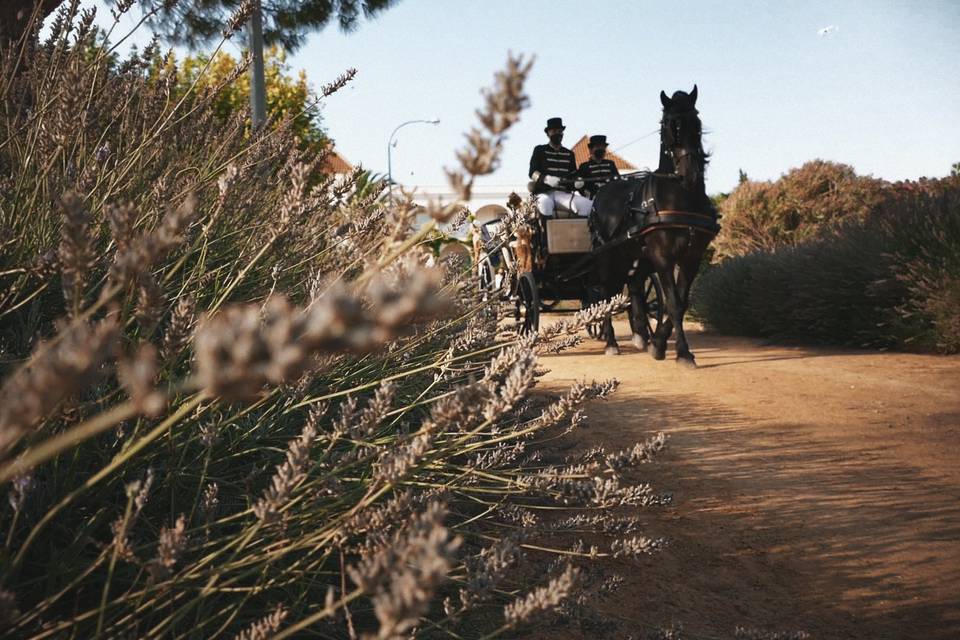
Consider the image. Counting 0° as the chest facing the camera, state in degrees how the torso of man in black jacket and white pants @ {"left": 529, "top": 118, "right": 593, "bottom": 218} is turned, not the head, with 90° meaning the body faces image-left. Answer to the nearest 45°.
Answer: approximately 315°

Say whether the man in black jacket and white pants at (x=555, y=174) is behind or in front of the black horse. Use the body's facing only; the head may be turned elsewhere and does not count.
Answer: behind

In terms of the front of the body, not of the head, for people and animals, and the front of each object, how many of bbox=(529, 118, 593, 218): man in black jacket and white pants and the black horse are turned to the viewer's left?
0

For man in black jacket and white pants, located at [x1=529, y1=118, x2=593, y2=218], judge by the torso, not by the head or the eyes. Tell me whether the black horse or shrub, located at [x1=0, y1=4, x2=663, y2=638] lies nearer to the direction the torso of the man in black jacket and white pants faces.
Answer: the black horse

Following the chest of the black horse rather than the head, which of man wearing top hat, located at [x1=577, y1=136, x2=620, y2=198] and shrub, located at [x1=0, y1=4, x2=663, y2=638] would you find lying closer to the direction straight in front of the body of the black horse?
the shrub

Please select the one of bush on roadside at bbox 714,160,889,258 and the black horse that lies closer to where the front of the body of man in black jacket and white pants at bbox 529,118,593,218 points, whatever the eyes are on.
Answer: the black horse

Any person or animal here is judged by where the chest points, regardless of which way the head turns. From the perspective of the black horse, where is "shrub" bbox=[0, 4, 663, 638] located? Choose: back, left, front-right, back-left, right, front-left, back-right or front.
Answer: front-right

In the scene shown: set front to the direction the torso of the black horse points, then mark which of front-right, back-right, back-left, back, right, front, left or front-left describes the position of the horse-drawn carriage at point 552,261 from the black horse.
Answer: back

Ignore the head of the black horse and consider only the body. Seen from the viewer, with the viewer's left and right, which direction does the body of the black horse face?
facing the viewer and to the right of the viewer

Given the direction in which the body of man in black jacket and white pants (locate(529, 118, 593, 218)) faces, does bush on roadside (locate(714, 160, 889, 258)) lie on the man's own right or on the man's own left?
on the man's own left

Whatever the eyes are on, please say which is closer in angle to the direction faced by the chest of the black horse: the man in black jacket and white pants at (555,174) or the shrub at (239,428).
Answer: the shrub
